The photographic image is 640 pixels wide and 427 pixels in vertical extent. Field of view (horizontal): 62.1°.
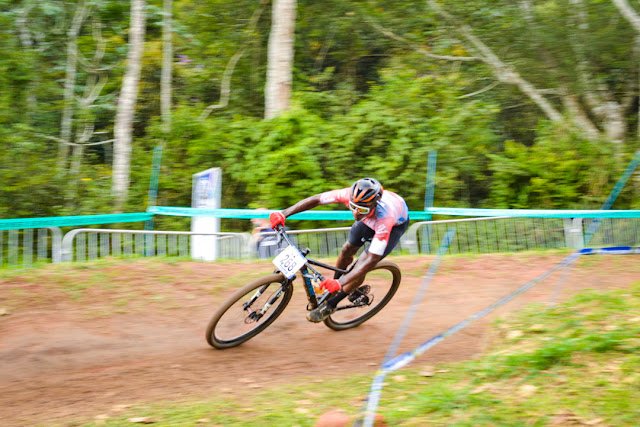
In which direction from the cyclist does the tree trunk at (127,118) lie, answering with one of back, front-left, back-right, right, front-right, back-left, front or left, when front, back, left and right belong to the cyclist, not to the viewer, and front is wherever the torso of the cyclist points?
right

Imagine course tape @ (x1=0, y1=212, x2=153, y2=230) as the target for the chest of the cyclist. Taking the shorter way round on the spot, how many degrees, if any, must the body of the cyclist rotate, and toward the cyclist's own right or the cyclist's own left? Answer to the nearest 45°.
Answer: approximately 90° to the cyclist's own right

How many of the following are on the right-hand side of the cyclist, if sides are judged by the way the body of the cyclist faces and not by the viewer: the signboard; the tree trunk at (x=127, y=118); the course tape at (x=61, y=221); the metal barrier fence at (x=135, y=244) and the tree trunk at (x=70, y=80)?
5

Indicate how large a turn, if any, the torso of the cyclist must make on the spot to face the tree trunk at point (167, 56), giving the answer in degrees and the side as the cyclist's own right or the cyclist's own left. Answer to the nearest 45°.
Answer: approximately 90° to the cyclist's own right

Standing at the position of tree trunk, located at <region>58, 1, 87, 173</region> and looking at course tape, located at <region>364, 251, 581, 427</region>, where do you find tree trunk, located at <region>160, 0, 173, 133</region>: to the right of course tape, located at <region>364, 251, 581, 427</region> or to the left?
left

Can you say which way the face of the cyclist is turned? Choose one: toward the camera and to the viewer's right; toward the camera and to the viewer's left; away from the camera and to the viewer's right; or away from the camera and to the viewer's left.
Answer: toward the camera and to the viewer's left

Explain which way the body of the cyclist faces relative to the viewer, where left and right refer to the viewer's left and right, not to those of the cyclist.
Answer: facing the viewer and to the left of the viewer

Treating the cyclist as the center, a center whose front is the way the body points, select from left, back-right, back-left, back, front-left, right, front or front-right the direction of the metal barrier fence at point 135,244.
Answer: right

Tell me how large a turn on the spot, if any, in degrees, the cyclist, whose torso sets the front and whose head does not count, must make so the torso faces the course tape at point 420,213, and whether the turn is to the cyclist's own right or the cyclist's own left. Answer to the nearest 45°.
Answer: approximately 135° to the cyclist's own right

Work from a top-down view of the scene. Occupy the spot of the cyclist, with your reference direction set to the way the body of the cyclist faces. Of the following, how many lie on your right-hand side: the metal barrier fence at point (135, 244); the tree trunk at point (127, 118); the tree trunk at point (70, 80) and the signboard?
4

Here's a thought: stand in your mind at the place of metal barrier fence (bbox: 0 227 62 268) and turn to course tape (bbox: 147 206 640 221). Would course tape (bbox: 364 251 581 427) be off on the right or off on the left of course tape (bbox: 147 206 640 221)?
right

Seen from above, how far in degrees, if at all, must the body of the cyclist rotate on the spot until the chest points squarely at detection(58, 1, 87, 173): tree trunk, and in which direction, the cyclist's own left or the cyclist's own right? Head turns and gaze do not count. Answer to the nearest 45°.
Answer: approximately 90° to the cyclist's own right
